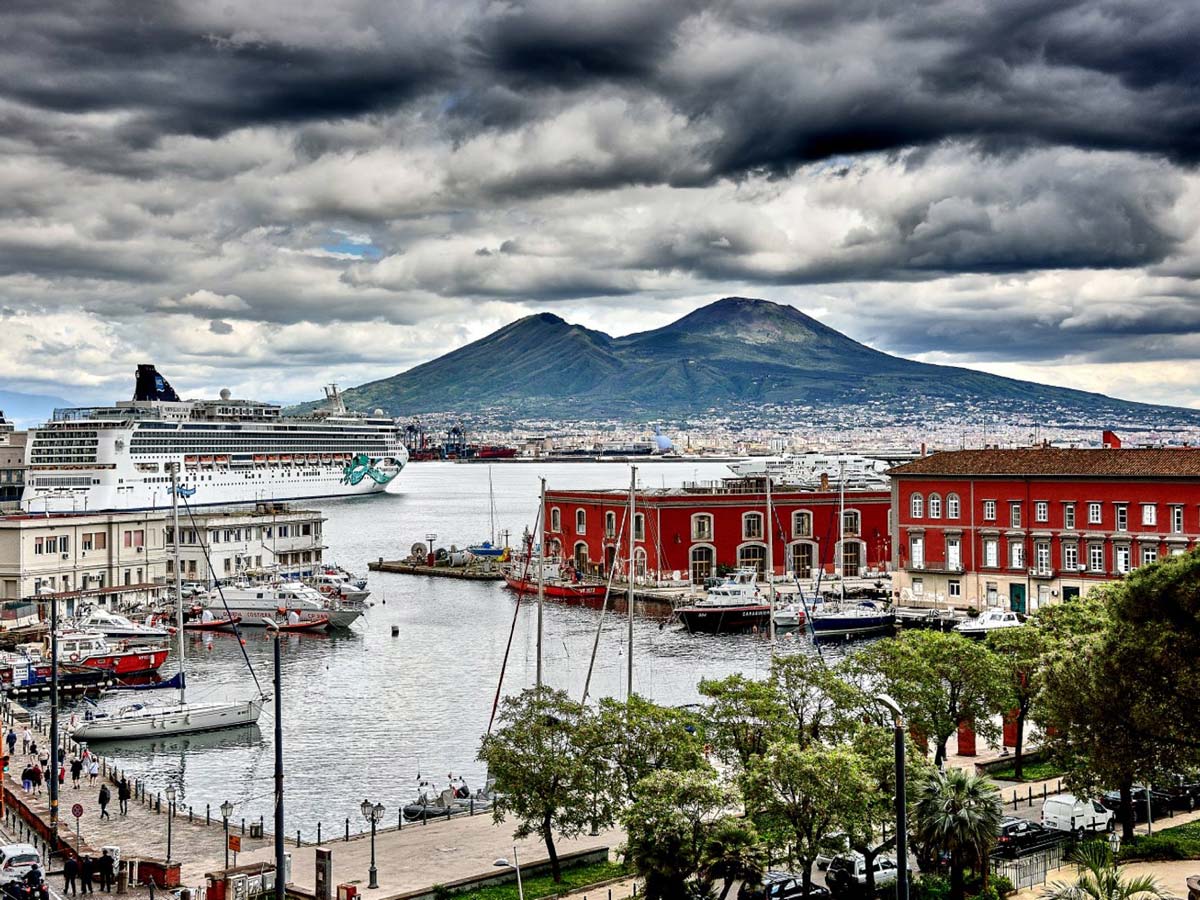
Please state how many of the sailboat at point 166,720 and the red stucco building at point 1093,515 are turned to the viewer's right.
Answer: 1

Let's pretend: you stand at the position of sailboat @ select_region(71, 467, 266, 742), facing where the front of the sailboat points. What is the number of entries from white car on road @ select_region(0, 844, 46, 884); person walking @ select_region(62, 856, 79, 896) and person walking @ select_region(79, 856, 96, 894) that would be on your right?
3

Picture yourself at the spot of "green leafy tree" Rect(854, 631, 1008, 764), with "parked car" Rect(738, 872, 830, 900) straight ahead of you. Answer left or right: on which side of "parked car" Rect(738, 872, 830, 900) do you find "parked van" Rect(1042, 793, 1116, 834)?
left

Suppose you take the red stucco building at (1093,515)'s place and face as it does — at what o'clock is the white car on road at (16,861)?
The white car on road is roughly at 1 o'clock from the red stucco building.

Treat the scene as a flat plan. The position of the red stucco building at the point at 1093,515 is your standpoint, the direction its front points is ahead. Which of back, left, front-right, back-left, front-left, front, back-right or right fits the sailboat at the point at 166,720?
front-right

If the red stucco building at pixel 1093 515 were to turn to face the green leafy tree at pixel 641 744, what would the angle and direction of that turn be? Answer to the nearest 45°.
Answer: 0° — it already faces it

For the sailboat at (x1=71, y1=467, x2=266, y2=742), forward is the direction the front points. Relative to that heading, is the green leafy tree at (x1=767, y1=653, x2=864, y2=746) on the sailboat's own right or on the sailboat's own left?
on the sailboat's own right

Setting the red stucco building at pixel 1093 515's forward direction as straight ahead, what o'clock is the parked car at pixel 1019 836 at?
The parked car is roughly at 12 o'clock from the red stucco building.

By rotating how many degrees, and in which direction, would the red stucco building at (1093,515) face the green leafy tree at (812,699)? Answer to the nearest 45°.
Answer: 0° — it already faces it

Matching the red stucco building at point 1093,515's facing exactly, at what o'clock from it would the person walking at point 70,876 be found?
The person walking is roughly at 1 o'clock from the red stucco building.

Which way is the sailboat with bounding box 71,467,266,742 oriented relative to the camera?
to the viewer's right

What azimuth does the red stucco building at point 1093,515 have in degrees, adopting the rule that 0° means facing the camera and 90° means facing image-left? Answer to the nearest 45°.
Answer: approximately 0°
